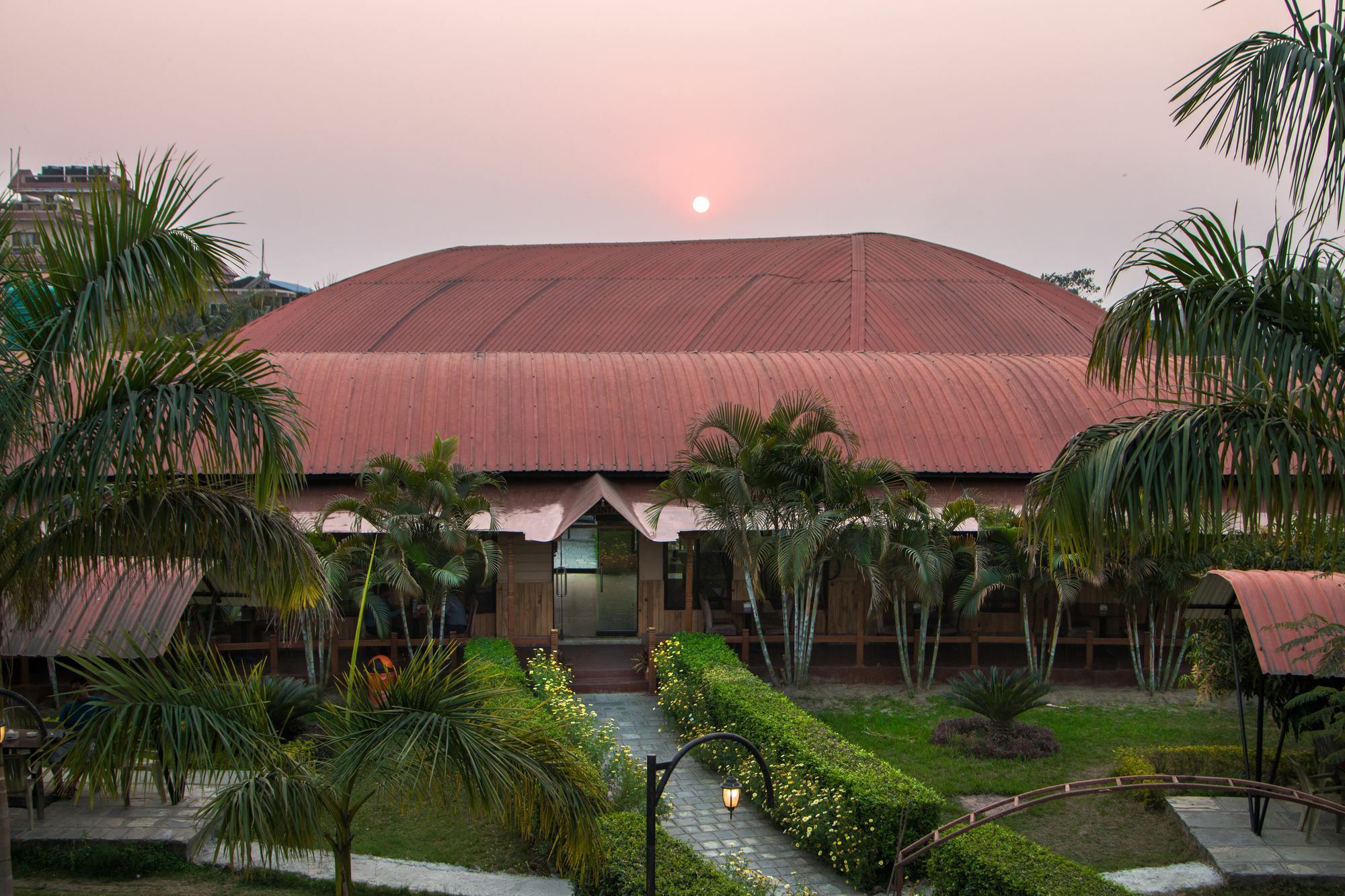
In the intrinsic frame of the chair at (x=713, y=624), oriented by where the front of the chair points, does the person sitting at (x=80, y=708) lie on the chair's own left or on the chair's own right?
on the chair's own right

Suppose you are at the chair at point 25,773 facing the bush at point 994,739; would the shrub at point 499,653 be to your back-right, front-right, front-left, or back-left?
front-left

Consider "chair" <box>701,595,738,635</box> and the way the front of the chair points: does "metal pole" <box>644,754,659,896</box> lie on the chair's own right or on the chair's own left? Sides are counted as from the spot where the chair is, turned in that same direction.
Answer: on the chair's own right

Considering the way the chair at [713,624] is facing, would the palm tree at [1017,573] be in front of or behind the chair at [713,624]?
in front

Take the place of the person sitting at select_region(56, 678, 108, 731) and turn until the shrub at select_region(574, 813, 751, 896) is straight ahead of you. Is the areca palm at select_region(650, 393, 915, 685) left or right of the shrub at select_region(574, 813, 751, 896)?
left

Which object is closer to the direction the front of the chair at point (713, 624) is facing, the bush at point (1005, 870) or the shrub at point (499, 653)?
the bush

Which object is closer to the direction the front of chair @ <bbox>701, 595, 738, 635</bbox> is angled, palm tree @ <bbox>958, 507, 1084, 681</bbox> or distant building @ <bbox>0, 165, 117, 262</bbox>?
the palm tree

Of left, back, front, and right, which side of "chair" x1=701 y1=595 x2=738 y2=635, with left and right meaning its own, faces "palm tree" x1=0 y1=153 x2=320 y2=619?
right

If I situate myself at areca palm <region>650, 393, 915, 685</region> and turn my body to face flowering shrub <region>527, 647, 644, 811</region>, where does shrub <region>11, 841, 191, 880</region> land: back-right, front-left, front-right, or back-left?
front-right

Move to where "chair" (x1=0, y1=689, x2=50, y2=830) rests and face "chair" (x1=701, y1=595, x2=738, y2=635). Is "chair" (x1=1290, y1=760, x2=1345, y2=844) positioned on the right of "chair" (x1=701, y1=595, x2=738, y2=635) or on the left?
right
